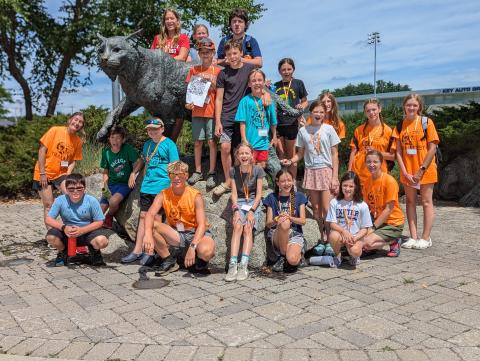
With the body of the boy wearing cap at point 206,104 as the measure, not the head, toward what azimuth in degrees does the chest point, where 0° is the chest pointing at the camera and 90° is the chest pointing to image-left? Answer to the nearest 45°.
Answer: approximately 0°

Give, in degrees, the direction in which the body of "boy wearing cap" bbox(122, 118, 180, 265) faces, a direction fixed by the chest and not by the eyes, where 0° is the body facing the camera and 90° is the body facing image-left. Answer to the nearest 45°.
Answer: approximately 45°

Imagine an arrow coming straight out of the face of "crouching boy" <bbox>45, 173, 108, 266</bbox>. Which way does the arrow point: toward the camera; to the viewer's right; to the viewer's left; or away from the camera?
toward the camera

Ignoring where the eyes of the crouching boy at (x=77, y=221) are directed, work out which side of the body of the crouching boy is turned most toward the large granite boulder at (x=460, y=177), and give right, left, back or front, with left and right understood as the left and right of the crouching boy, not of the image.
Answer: left

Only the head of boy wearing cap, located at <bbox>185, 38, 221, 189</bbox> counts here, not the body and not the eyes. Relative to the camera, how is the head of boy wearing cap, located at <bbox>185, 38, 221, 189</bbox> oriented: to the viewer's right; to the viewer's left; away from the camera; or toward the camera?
toward the camera

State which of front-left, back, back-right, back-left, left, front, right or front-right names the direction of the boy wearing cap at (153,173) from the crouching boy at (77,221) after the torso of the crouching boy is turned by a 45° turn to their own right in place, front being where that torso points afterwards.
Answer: back-left

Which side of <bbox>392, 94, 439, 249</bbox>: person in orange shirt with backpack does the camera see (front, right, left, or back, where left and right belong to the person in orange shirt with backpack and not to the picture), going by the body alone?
front

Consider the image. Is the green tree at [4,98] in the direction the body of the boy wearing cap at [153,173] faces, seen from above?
no

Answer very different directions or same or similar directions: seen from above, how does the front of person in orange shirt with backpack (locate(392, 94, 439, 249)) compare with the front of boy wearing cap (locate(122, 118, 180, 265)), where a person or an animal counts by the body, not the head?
same or similar directions

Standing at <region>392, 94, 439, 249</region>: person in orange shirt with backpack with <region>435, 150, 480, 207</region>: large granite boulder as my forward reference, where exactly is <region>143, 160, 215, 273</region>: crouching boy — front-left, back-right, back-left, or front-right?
back-left

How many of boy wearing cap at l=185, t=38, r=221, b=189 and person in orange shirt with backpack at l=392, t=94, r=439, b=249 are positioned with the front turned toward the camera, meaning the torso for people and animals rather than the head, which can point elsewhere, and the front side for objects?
2

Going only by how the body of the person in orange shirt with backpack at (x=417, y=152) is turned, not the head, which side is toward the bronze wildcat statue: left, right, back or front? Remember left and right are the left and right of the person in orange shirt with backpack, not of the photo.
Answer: right

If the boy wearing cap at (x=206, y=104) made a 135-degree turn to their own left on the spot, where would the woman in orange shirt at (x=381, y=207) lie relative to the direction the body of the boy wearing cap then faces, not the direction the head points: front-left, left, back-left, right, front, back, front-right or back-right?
front-right

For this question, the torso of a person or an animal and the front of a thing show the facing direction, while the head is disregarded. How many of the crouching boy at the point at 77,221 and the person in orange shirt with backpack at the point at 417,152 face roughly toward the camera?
2

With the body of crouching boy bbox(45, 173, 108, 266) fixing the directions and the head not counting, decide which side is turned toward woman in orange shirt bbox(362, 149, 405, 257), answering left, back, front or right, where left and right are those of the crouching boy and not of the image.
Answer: left

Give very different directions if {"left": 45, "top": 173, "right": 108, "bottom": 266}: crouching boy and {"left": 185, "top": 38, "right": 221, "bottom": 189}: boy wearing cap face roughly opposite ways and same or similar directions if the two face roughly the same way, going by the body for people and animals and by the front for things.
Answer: same or similar directions

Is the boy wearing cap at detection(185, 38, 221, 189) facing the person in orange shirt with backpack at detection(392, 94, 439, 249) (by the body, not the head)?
no

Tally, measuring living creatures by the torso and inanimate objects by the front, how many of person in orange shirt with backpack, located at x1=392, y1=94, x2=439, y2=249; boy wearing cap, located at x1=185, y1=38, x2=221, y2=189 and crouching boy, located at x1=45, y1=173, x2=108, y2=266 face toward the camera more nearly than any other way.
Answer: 3

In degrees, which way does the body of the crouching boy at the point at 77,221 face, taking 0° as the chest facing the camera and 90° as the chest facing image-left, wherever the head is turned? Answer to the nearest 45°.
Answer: approximately 0°

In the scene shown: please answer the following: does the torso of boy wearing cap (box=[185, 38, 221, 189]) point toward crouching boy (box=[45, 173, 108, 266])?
no

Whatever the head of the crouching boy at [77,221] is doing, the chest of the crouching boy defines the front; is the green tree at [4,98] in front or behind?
behind
